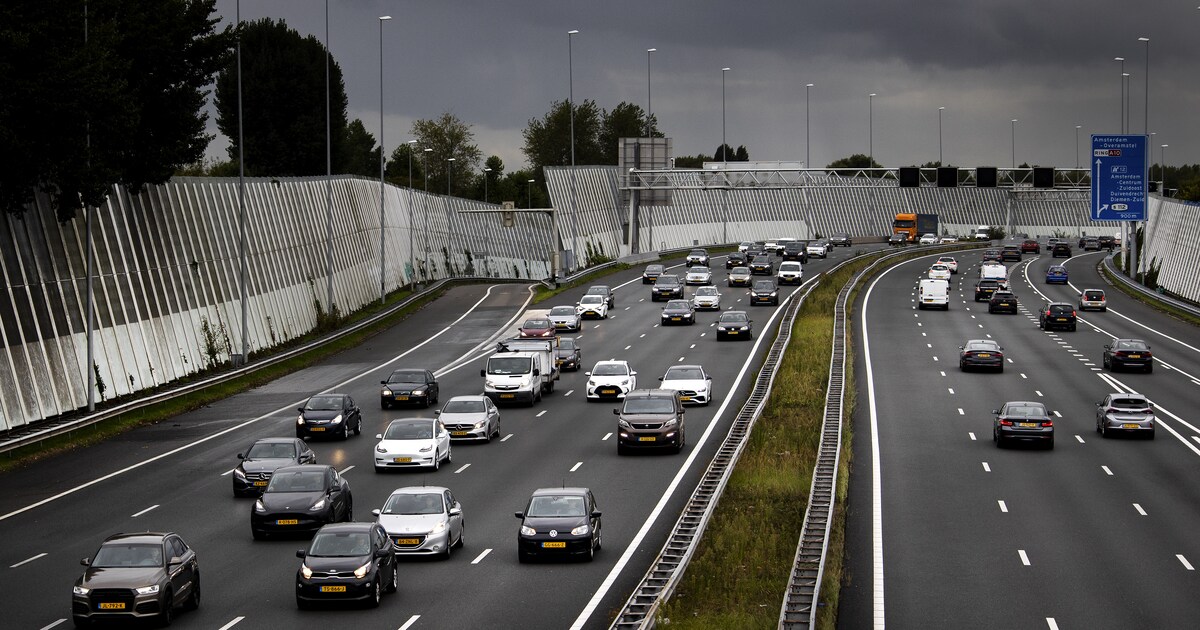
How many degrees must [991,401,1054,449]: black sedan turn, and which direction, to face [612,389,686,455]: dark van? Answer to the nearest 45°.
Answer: approximately 90° to its left

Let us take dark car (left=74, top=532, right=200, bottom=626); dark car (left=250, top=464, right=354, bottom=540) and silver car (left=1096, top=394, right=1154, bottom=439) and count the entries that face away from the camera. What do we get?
1

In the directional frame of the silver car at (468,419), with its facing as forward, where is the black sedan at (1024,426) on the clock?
The black sedan is roughly at 8 o'clock from the silver car.

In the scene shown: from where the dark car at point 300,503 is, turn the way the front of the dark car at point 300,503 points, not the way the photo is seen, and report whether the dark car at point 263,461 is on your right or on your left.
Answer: on your right

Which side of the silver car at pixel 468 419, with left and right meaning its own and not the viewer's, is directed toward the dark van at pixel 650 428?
left

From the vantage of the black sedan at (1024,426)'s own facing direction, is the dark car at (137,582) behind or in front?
behind

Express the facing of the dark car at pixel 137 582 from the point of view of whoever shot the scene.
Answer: facing the viewer and to the left of the viewer

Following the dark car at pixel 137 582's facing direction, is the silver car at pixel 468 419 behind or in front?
behind

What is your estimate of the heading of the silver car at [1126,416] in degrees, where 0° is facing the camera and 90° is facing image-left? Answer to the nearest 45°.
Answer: approximately 180°

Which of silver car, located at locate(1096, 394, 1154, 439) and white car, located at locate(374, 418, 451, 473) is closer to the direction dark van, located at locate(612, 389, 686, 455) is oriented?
the white car
